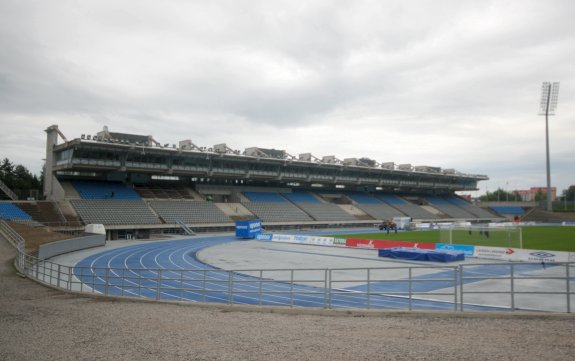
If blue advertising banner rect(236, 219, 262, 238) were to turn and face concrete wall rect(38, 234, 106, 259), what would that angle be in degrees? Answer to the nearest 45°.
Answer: approximately 45° to its right

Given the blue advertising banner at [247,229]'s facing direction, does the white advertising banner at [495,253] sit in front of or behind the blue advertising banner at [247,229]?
in front

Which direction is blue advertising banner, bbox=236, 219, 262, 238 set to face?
toward the camera

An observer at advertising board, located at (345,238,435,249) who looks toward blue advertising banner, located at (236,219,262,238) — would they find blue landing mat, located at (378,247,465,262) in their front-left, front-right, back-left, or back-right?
back-left

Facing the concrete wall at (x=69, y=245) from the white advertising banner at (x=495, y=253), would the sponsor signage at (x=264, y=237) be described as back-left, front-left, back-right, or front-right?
front-right

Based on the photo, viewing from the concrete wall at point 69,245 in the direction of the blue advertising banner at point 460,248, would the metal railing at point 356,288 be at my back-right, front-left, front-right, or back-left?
front-right

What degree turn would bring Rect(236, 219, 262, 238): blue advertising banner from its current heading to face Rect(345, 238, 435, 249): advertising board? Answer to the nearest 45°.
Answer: approximately 45° to its left

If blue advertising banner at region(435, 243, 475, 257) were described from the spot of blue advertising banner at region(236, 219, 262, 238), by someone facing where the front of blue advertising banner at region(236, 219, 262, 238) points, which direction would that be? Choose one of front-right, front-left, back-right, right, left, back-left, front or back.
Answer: front-left

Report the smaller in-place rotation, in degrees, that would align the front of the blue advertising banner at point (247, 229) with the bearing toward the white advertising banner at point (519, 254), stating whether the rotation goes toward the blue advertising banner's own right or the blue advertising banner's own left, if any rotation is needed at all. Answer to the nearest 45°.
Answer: approximately 45° to the blue advertising banner's own left

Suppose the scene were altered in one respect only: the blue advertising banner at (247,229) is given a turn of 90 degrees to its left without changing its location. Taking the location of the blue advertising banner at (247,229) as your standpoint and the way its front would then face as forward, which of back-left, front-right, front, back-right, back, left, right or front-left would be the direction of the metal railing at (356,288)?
right

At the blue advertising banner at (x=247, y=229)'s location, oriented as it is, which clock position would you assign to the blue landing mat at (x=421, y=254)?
The blue landing mat is roughly at 11 o'clock from the blue advertising banner.

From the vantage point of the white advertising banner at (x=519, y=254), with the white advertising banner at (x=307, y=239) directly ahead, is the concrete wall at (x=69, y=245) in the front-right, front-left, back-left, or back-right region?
front-left

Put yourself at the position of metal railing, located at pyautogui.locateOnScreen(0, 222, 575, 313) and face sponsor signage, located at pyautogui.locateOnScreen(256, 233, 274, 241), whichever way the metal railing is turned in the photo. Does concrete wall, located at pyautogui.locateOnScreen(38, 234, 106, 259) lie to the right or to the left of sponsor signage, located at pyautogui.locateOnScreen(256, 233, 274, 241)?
left

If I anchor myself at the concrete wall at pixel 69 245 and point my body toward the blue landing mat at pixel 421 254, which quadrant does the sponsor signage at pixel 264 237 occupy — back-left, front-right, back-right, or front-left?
front-left

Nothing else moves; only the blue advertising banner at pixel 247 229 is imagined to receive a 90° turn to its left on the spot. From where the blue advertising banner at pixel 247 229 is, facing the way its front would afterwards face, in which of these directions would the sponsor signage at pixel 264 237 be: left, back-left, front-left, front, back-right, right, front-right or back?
front-right
